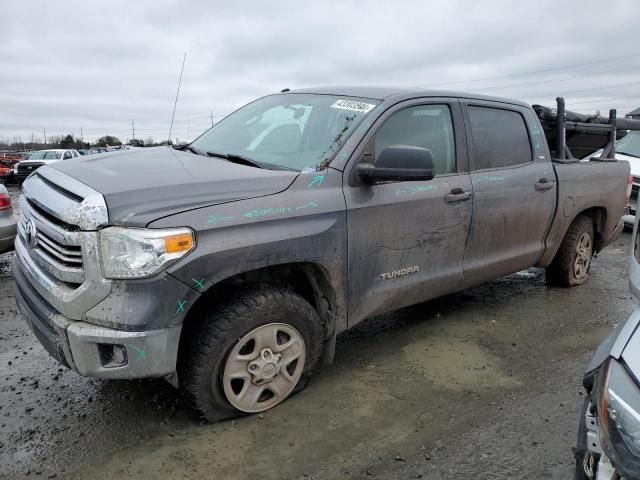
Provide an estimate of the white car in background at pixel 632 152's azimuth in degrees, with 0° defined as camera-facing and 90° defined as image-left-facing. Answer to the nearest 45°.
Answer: approximately 45°

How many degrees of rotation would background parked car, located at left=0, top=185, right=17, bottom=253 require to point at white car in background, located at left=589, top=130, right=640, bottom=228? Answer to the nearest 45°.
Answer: approximately 135° to its right

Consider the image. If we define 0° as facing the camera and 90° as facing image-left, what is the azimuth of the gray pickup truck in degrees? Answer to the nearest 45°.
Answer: approximately 45°

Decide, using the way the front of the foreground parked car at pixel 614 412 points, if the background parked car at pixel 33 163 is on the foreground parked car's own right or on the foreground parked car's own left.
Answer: on the foreground parked car's own right

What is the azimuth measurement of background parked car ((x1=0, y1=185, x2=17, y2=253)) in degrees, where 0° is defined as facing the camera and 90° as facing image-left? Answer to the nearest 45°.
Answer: approximately 135°

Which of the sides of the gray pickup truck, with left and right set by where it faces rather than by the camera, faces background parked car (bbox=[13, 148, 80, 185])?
right

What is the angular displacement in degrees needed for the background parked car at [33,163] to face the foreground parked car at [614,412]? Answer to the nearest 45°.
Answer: approximately 45° to its left

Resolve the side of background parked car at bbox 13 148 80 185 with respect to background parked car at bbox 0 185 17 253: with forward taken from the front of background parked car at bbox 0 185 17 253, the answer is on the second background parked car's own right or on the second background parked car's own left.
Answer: on the second background parked car's own right
